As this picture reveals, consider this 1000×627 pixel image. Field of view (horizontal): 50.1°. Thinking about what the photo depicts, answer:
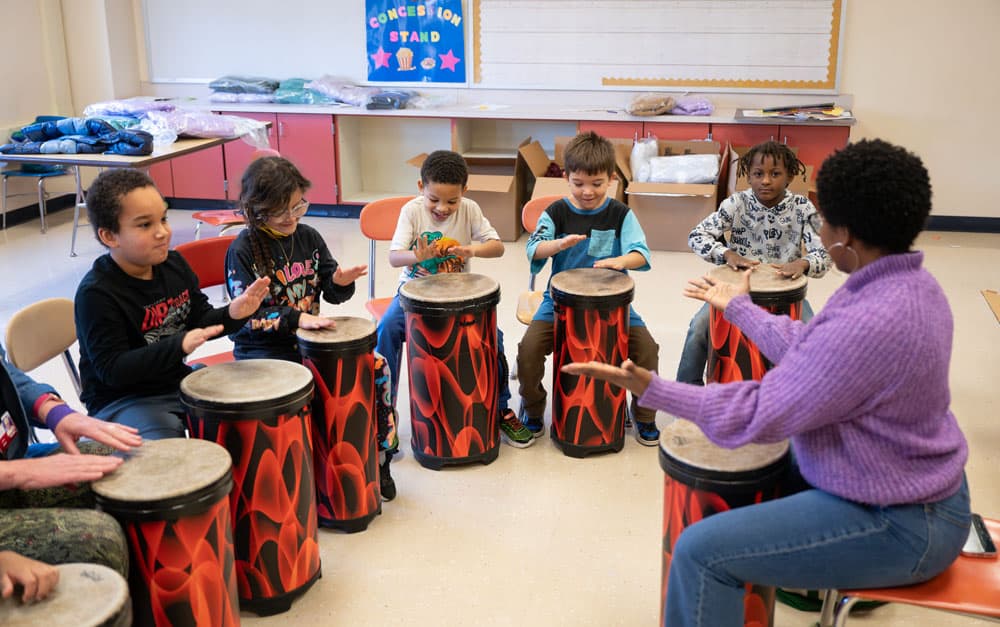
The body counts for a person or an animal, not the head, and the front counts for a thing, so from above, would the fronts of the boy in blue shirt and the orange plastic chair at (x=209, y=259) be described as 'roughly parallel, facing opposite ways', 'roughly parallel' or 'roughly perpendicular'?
roughly perpendicular

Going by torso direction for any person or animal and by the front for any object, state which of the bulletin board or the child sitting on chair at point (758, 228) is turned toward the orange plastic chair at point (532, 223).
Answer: the bulletin board

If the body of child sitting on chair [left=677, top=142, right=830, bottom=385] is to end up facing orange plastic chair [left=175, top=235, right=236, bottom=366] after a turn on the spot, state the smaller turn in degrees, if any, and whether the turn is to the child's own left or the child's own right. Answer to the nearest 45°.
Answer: approximately 45° to the child's own right

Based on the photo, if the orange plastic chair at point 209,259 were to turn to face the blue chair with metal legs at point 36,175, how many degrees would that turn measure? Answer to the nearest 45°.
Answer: approximately 135° to its left

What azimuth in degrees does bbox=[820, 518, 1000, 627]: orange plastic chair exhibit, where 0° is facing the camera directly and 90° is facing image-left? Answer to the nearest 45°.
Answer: approximately 90°

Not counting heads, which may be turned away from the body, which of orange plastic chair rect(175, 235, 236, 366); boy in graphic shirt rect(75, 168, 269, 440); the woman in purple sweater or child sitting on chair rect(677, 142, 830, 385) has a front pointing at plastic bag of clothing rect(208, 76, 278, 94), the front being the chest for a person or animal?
the woman in purple sweater

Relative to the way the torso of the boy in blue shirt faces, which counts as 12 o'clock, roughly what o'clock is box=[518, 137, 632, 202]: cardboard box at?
The cardboard box is roughly at 6 o'clock from the boy in blue shirt.

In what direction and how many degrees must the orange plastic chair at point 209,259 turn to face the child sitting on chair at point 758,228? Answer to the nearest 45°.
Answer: approximately 45° to its left

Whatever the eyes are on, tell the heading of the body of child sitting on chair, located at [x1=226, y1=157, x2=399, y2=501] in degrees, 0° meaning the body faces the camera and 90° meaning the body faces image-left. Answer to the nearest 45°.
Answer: approximately 315°

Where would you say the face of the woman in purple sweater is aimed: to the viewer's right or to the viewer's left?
to the viewer's left
